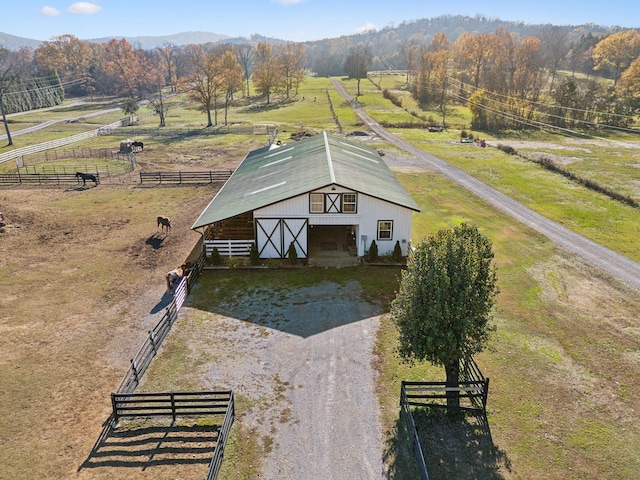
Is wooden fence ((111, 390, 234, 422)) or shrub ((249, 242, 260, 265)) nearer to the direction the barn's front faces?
the wooden fence

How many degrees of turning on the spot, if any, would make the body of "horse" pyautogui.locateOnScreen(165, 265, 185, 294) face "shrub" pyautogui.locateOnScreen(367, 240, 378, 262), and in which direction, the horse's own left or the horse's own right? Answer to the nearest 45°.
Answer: approximately 45° to the horse's own right

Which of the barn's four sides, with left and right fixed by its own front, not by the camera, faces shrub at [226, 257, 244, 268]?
front

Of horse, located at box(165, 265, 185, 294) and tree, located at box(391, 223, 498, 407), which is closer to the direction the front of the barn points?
the tree

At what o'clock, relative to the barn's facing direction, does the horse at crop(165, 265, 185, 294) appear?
The horse is roughly at 2 o'clock from the barn.

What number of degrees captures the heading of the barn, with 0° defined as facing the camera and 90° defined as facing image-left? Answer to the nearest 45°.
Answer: approximately 0°

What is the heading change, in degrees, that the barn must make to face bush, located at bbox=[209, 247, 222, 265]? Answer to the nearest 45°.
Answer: approximately 90° to its right

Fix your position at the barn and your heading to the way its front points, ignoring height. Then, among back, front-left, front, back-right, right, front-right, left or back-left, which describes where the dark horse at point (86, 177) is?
back-right

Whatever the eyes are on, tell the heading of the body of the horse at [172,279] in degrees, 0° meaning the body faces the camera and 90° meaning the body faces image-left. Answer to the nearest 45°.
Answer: approximately 225°
